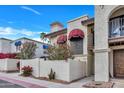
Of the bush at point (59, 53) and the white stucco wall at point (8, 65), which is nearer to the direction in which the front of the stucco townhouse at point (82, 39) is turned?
the bush

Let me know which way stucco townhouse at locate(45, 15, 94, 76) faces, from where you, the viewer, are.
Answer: facing the viewer and to the left of the viewer

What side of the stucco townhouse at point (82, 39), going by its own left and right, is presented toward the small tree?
right

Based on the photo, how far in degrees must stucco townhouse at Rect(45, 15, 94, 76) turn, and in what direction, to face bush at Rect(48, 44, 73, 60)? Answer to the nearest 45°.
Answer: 0° — it already faces it

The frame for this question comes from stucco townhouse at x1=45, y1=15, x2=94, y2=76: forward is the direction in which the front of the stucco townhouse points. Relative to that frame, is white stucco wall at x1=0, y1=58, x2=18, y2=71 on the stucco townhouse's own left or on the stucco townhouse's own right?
on the stucco townhouse's own right

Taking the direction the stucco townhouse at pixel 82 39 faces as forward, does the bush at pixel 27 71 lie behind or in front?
in front

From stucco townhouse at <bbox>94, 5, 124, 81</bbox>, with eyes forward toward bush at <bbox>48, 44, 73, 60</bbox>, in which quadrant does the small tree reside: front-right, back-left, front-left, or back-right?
front-right

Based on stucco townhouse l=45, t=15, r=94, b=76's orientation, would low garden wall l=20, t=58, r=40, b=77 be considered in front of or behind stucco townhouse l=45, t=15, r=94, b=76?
in front

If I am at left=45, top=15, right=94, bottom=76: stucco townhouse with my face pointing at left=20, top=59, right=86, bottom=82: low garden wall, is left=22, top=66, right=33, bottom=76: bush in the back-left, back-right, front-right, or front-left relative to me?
front-right

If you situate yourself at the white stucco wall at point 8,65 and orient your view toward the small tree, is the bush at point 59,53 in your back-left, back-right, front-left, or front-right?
front-right

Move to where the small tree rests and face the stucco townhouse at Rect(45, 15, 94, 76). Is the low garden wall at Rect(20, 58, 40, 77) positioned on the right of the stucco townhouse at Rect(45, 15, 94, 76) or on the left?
right

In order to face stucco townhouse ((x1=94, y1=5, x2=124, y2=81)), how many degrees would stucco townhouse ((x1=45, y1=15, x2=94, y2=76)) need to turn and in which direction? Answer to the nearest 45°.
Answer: approximately 90° to its left

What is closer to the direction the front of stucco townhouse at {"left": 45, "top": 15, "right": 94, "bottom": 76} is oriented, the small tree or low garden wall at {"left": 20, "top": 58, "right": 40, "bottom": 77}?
the low garden wall
